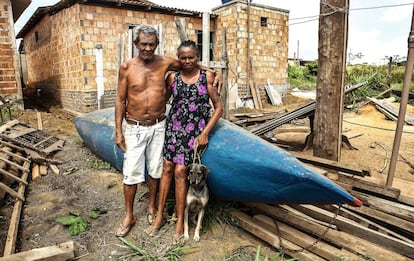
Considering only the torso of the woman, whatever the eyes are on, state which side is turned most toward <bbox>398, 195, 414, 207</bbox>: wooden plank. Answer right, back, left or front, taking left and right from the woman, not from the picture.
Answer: left

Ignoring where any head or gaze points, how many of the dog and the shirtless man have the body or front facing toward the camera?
2

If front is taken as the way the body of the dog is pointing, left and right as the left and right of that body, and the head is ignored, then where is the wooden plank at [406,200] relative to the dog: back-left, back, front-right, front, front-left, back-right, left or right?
left

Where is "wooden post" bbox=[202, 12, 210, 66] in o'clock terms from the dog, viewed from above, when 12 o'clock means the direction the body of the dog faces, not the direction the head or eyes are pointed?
The wooden post is roughly at 6 o'clock from the dog.

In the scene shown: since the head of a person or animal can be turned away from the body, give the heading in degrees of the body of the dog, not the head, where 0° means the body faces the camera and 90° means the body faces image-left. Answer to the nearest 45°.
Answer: approximately 0°

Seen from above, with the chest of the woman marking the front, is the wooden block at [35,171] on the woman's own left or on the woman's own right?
on the woman's own right

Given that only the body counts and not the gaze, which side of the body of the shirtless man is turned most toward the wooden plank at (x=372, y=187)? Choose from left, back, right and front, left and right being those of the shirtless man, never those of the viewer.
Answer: left

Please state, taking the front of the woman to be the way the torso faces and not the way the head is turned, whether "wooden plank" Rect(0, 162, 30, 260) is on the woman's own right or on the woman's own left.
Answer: on the woman's own right

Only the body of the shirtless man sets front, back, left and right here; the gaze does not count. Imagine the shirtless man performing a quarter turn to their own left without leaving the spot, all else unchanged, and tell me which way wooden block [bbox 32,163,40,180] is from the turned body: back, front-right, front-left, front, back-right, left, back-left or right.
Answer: back-left

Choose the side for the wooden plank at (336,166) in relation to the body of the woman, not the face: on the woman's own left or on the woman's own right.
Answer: on the woman's own left

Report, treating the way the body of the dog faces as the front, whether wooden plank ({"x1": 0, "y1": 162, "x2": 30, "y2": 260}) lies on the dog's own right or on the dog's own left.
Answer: on the dog's own right
